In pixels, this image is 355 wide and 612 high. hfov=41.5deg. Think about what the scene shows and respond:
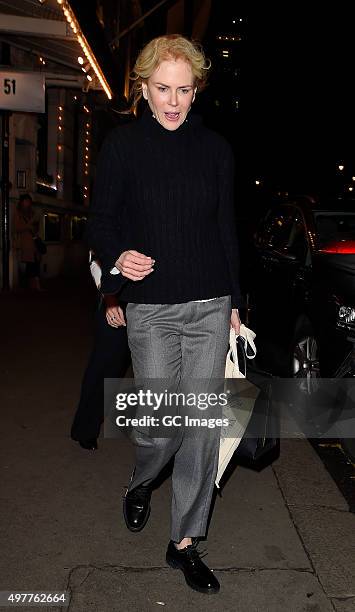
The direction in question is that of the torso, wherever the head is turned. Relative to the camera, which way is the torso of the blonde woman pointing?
toward the camera

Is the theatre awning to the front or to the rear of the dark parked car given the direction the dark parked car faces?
to the rear

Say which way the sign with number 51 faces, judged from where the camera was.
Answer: facing the viewer

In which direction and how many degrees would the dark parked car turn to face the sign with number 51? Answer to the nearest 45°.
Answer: approximately 180°

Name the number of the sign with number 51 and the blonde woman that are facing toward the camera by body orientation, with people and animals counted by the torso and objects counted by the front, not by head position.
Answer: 2

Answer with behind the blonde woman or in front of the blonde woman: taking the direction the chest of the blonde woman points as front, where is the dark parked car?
behind
